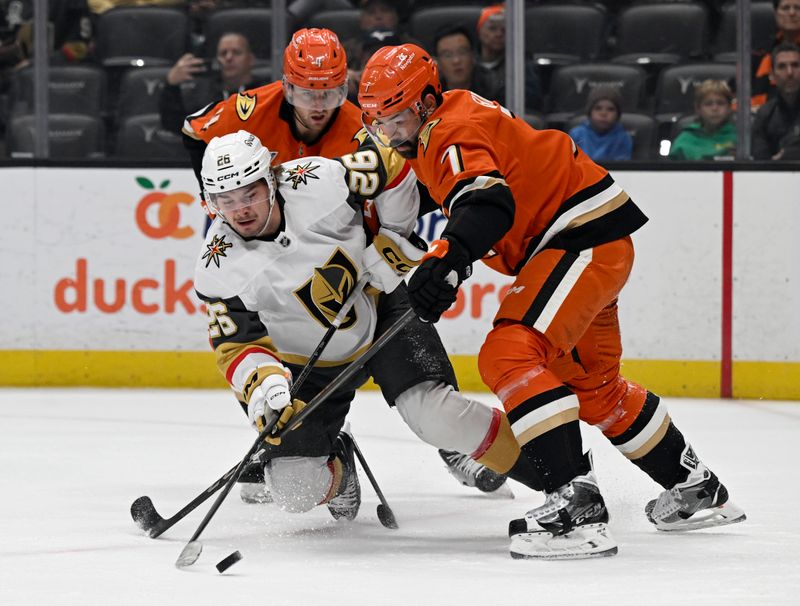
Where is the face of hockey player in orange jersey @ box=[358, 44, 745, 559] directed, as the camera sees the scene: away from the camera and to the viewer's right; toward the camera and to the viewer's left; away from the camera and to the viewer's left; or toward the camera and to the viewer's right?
toward the camera and to the viewer's left

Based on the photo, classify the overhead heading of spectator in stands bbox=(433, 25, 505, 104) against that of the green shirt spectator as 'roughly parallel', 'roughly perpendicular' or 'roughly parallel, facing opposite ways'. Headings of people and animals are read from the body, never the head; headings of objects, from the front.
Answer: roughly parallel

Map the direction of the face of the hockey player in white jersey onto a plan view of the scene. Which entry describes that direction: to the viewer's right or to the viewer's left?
to the viewer's left

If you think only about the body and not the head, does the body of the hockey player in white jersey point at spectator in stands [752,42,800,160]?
no

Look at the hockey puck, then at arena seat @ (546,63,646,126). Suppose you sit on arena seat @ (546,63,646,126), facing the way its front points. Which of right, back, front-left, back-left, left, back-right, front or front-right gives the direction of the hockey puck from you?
front

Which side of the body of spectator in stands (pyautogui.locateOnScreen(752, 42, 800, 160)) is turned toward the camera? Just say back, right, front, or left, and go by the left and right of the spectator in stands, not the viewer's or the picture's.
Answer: front

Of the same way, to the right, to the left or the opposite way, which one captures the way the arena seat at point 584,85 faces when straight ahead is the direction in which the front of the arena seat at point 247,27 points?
the same way

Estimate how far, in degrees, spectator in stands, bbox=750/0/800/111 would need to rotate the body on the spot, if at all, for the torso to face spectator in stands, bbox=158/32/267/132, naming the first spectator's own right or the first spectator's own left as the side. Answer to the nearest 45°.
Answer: approximately 90° to the first spectator's own right

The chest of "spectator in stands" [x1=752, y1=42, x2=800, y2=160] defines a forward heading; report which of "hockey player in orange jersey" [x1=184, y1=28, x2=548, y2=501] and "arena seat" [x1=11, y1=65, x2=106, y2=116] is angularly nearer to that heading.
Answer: the hockey player in orange jersey

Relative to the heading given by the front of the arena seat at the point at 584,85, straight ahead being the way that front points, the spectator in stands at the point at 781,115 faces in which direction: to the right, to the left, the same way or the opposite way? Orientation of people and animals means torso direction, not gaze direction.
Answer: the same way

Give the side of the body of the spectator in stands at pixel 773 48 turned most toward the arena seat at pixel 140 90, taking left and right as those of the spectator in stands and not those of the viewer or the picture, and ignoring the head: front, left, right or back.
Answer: right

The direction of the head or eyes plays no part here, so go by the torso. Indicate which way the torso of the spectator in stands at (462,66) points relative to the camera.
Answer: toward the camera

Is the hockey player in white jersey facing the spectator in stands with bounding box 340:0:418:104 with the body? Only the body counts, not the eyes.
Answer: no

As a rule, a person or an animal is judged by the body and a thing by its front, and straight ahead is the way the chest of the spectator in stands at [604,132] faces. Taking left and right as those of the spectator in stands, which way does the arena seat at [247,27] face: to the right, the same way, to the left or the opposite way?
the same way

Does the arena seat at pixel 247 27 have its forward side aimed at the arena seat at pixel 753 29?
no

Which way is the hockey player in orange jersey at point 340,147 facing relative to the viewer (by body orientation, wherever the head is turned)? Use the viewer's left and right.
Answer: facing the viewer

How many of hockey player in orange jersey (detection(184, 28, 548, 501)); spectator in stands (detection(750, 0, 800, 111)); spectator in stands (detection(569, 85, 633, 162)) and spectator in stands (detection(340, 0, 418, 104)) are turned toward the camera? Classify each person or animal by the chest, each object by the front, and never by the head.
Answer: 4

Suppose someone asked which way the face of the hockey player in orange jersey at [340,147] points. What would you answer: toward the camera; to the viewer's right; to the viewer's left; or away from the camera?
toward the camera

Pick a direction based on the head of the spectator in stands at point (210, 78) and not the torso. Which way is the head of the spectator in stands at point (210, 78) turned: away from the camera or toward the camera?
toward the camera
